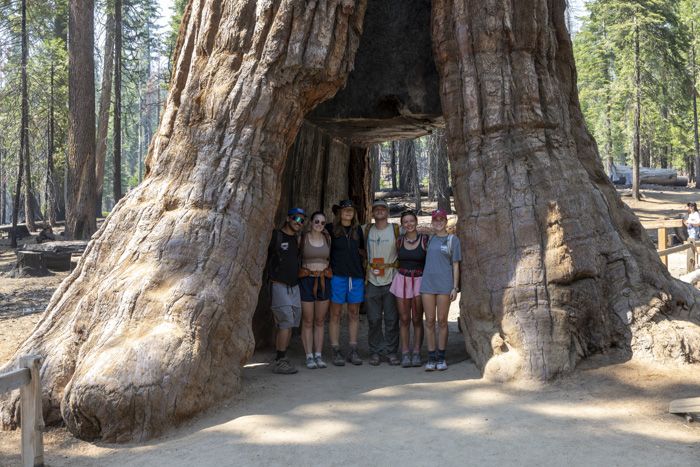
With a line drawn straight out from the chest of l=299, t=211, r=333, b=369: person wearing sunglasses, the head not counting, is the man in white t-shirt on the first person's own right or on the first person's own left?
on the first person's own left

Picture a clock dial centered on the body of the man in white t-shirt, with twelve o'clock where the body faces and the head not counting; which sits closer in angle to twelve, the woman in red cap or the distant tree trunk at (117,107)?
the woman in red cap

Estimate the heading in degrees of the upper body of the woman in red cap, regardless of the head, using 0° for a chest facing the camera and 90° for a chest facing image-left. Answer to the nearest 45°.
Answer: approximately 0°

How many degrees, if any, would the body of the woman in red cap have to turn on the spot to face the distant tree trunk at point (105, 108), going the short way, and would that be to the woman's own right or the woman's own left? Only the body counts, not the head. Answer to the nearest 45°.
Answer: approximately 135° to the woman's own right

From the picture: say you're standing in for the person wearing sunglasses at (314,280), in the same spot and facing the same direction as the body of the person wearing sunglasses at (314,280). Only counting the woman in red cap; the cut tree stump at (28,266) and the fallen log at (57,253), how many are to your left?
1

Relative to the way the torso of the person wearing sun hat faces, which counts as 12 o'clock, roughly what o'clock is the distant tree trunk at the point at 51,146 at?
The distant tree trunk is roughly at 5 o'clock from the person wearing sun hat.

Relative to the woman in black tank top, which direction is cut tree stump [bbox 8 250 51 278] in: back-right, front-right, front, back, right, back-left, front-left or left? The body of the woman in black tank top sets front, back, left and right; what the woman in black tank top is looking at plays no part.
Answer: back-right

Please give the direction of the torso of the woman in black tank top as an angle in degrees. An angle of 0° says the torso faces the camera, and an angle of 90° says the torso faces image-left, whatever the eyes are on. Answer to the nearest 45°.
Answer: approximately 0°

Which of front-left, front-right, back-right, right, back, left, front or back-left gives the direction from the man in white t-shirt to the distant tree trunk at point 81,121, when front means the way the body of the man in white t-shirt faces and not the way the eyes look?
back-right
